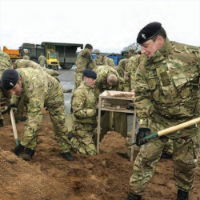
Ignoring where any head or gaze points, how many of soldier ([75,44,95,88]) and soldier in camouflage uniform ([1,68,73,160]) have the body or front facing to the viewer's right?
1

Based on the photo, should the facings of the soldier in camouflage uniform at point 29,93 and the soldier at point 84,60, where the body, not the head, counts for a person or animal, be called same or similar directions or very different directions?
very different directions
